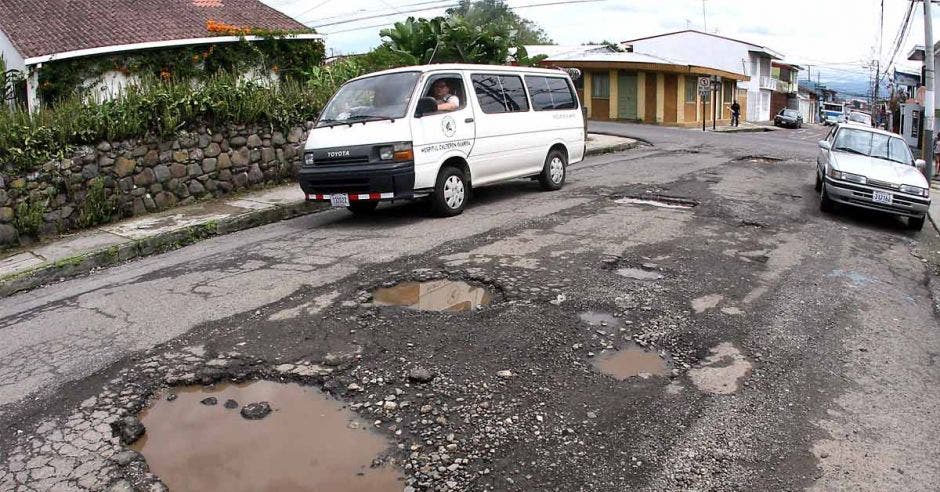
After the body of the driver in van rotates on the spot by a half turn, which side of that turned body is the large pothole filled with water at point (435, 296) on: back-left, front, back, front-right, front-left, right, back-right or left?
back-right

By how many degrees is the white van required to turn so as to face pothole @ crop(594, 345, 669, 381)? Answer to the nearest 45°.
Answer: approximately 45° to its left

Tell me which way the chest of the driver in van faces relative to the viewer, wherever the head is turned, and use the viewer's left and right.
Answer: facing the viewer and to the left of the viewer

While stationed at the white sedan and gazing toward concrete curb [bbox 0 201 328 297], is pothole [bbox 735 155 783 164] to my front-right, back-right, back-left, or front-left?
back-right

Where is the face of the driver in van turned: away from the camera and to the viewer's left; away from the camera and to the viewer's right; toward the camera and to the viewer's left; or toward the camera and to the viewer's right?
toward the camera and to the viewer's left

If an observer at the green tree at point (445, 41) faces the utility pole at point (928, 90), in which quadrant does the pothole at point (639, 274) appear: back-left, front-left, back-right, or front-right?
front-right

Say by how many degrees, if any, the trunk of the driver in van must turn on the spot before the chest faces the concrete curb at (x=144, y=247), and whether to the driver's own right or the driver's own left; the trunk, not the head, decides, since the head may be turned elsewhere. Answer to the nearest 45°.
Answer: approximately 45° to the driver's own right

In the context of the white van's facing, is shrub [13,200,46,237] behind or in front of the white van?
in front
